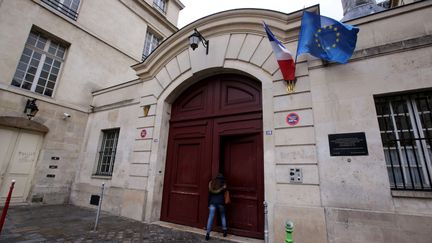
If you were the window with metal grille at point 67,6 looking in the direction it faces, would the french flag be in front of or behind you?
in front

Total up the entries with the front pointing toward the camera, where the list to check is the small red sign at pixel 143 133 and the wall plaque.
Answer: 2

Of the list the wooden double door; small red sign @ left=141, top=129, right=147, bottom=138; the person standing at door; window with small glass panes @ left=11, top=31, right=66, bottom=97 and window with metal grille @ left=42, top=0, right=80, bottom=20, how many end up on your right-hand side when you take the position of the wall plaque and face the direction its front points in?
5

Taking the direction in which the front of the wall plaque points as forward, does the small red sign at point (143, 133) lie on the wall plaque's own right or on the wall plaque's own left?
on the wall plaque's own right

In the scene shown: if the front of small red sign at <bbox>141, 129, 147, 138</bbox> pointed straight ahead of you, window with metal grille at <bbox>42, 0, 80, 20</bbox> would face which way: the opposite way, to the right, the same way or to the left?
to the left

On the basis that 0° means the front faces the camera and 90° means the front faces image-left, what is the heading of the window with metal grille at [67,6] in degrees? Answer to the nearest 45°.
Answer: approximately 315°

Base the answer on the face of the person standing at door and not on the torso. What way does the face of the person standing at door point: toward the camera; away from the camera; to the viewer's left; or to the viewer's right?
away from the camera

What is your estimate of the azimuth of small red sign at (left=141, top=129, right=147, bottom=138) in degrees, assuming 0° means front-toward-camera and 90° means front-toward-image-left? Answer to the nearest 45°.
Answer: approximately 0°

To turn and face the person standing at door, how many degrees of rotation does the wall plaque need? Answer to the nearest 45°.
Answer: approximately 90° to its right
